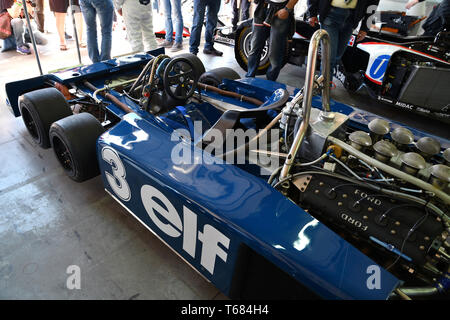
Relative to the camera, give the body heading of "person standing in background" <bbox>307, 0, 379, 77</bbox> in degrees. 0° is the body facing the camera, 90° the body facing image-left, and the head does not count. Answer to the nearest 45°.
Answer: approximately 0°

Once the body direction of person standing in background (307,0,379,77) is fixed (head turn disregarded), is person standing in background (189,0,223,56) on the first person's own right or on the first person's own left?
on the first person's own right

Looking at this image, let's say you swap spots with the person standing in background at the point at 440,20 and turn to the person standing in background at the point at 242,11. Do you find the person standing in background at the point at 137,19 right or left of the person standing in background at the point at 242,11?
left

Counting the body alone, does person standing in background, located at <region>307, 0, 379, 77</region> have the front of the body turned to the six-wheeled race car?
yes

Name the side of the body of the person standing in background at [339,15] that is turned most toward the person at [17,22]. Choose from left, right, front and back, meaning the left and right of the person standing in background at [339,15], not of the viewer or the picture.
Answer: right

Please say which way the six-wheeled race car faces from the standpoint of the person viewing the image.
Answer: facing away from the viewer and to the left of the viewer

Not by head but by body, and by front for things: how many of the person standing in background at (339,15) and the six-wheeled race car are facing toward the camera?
1

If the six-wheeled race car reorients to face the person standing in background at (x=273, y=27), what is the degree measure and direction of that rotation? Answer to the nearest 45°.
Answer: approximately 45° to its right

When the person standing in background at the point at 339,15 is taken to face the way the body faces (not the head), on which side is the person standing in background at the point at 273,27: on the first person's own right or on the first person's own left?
on the first person's own right
